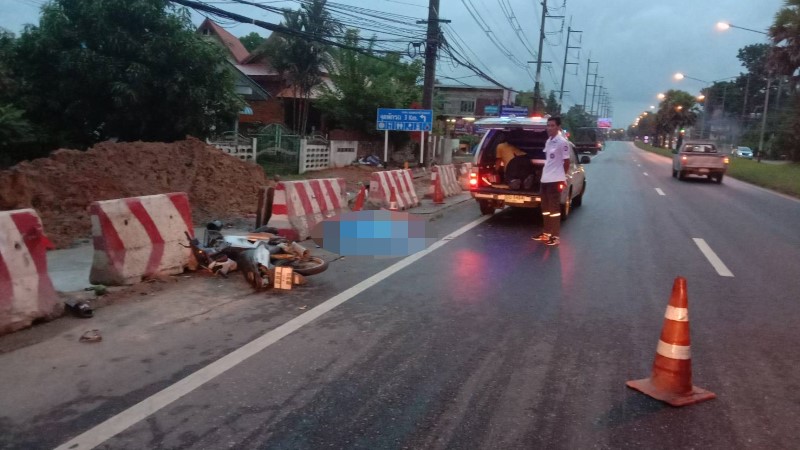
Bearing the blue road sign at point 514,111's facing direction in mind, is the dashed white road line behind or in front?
in front

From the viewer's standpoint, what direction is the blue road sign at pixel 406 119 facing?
toward the camera

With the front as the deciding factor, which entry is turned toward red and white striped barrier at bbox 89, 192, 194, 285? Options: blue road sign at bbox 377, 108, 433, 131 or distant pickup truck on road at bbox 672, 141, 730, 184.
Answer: the blue road sign

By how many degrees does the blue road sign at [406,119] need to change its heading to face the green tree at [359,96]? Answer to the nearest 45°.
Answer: approximately 180°

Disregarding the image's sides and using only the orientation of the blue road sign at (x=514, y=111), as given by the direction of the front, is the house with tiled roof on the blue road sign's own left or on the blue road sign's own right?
on the blue road sign's own right

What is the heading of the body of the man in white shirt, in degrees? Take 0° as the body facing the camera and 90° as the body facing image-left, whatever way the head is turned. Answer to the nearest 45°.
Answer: approximately 45°

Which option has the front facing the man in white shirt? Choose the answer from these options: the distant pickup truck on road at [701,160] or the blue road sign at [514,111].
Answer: the blue road sign

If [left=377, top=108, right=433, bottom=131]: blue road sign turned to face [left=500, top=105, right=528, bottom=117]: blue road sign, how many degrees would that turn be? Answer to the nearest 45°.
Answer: approximately 180°

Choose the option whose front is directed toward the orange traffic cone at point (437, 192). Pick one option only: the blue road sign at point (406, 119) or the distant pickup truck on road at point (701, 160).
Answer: the blue road sign

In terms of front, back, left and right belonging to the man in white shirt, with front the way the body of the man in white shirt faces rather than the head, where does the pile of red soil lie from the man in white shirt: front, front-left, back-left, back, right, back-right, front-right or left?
front-right

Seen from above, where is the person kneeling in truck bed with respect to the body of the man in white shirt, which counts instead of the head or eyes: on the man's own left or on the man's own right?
on the man's own right

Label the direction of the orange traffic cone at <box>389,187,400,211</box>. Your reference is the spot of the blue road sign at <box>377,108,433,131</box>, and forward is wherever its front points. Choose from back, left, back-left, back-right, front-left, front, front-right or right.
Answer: front

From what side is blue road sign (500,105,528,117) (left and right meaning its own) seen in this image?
front

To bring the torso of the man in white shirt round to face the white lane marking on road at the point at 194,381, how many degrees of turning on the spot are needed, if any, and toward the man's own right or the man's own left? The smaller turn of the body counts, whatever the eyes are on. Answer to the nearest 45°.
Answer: approximately 45° to the man's own left
